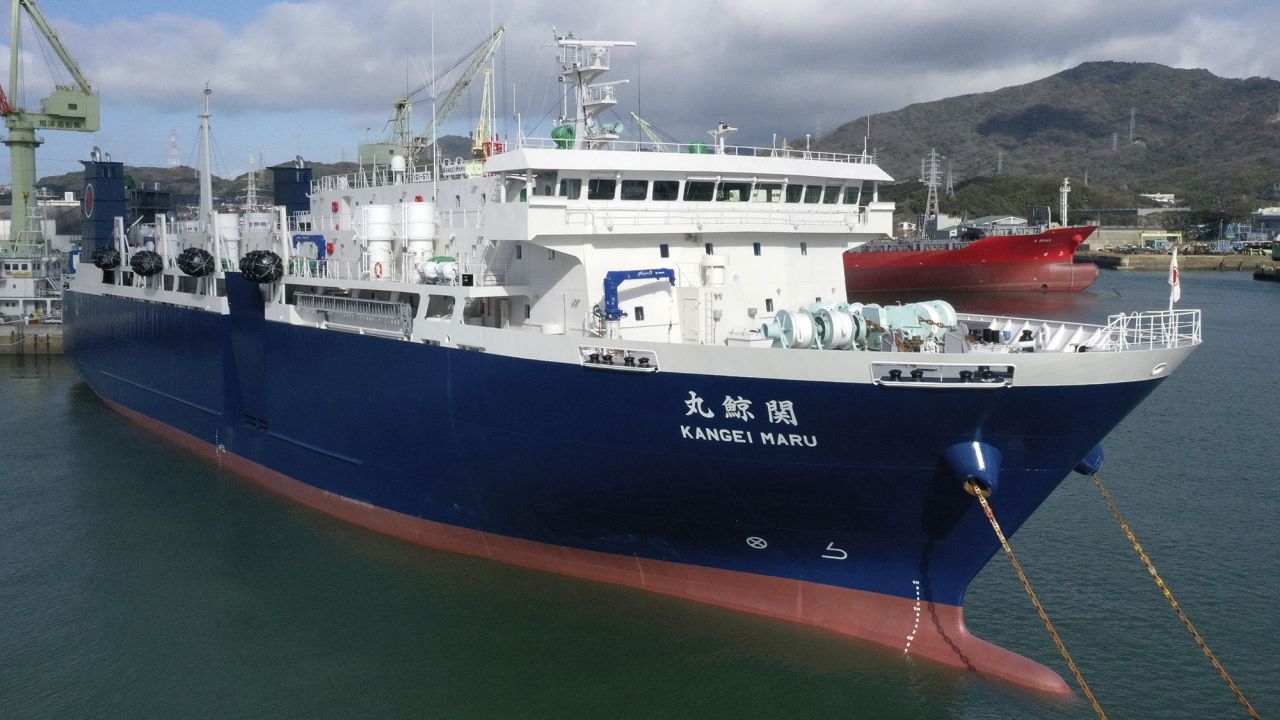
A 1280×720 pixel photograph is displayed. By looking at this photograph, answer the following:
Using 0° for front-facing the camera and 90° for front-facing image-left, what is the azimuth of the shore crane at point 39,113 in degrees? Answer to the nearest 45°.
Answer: approximately 90°

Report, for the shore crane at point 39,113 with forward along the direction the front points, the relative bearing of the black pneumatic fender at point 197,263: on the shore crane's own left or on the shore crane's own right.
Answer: on the shore crane's own left

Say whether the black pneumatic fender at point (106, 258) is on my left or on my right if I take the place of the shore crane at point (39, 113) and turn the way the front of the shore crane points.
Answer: on my left

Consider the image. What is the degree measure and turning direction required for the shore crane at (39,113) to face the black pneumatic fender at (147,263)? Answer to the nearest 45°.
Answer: approximately 90° to its left

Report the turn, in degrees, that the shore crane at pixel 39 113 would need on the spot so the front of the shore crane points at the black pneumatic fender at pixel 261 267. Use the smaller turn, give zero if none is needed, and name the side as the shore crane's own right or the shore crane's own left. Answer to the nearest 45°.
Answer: approximately 90° to the shore crane's own left

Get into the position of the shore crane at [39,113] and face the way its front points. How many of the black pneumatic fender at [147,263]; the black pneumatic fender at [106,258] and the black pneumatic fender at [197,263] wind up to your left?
3
